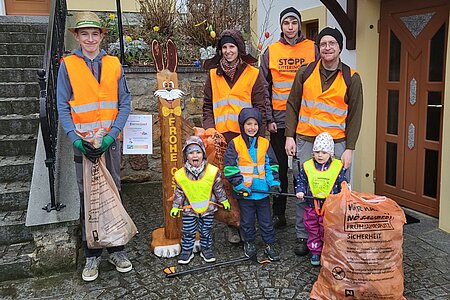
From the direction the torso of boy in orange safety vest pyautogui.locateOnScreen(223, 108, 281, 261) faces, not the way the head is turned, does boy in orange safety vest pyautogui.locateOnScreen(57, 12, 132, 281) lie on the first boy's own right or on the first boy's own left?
on the first boy's own right

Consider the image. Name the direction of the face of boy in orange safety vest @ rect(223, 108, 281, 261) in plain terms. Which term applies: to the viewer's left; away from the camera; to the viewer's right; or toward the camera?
toward the camera

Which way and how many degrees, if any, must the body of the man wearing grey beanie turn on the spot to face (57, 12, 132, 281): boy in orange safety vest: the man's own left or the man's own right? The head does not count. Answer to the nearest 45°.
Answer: approximately 45° to the man's own right

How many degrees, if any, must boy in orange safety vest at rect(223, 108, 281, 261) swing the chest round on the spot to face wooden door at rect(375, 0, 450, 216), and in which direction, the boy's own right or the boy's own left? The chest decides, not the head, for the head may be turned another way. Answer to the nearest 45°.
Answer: approximately 135° to the boy's own left

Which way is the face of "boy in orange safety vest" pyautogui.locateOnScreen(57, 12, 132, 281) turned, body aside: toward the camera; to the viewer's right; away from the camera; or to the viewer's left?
toward the camera

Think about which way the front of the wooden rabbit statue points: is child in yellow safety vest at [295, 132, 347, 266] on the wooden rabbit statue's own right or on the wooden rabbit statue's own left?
on the wooden rabbit statue's own left

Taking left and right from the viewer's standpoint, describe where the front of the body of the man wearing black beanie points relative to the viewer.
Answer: facing the viewer

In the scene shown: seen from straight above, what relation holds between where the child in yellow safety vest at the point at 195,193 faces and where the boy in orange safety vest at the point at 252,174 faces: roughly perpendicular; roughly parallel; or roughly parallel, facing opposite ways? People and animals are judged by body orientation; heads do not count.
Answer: roughly parallel

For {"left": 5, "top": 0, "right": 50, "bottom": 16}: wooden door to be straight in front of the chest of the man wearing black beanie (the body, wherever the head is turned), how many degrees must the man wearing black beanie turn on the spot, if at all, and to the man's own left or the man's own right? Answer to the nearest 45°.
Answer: approximately 135° to the man's own right

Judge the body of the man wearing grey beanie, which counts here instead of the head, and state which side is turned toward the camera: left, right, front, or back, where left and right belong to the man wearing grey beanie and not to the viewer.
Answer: front

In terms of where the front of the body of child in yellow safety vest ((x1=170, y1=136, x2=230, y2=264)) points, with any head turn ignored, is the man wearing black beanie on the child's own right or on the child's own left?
on the child's own left

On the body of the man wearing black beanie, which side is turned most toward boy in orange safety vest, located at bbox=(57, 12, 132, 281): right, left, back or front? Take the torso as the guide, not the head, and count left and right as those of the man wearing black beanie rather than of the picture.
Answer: right

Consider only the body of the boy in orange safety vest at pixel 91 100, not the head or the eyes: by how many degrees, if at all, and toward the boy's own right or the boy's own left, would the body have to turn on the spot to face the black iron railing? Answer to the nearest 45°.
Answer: approximately 135° to the boy's own right

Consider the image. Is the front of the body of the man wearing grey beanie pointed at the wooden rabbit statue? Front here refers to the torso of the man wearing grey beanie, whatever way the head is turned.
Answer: no

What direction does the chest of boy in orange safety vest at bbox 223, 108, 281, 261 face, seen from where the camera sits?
toward the camera

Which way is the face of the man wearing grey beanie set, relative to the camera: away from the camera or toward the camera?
toward the camera
